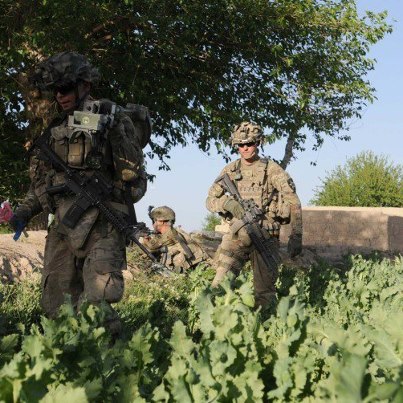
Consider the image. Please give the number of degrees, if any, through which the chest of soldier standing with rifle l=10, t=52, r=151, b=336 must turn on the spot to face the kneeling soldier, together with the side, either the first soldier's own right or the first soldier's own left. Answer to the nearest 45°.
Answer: approximately 135° to the first soldier's own right

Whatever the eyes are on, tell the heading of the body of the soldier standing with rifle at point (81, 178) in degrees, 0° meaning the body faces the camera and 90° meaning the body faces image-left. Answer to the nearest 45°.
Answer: approximately 45°

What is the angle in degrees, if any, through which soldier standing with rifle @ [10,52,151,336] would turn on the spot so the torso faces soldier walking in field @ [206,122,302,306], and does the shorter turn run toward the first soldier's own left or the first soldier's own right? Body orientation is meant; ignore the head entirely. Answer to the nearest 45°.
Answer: approximately 180°

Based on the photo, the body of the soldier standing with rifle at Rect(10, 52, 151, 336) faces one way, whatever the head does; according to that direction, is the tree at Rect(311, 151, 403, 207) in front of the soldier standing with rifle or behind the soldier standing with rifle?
behind
